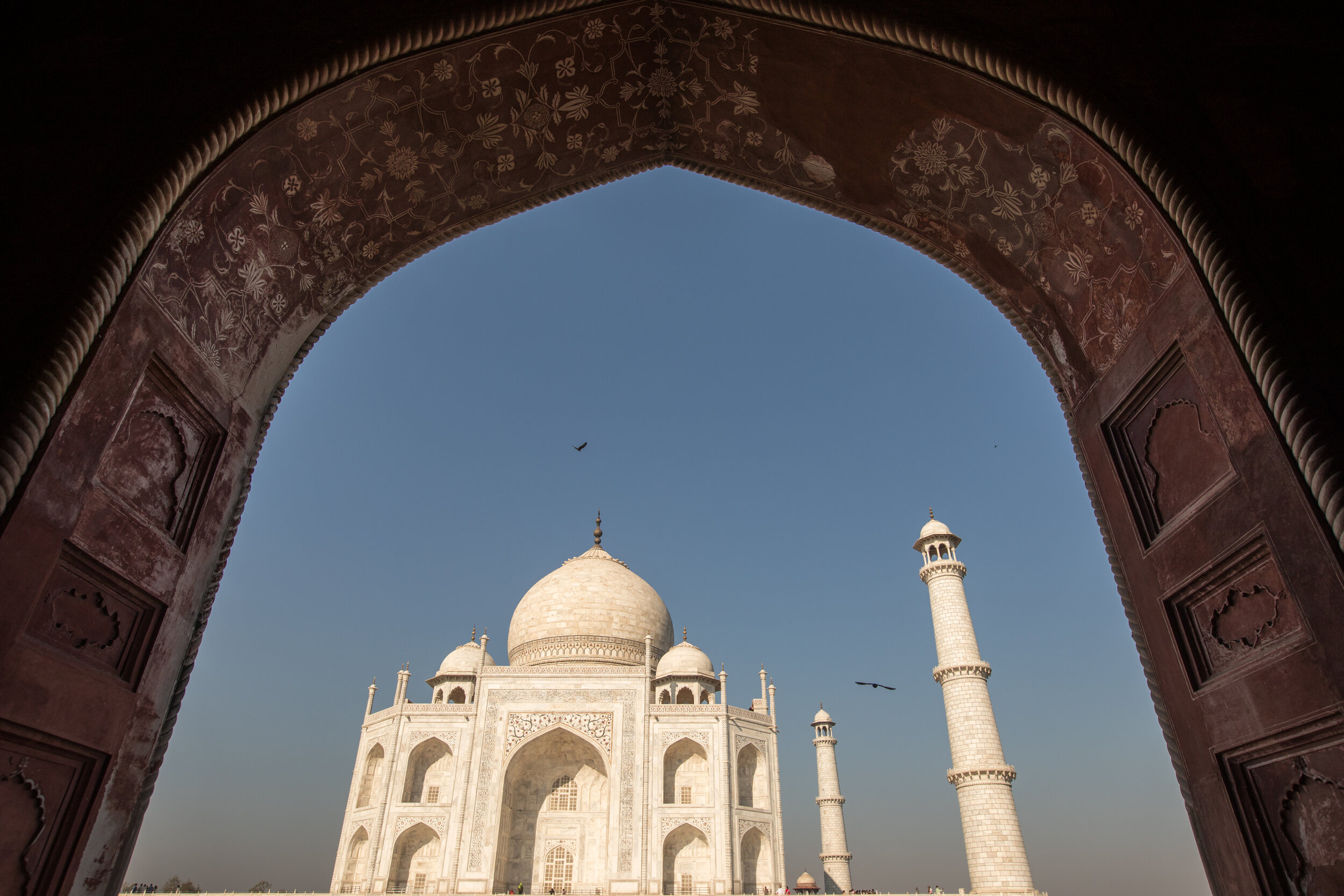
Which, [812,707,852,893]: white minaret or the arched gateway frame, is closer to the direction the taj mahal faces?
the arched gateway frame

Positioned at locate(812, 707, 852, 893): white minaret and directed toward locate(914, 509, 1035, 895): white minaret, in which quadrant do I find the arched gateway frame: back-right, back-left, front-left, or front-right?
front-right

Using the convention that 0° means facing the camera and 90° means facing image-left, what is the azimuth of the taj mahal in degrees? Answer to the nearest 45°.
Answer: approximately 0°

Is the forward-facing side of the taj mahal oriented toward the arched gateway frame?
yes

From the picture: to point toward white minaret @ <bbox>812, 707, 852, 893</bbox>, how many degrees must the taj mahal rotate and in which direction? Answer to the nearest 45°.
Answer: approximately 135° to its left
